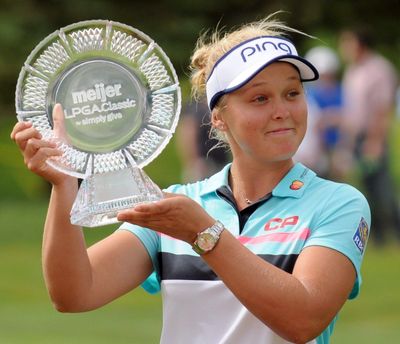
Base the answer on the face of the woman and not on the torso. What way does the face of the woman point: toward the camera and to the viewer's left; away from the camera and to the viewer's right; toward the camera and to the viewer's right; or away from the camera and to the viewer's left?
toward the camera and to the viewer's right

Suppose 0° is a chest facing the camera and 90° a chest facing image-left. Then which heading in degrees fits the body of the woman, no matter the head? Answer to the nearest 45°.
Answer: approximately 0°

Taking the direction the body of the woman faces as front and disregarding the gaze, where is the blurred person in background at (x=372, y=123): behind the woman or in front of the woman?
behind

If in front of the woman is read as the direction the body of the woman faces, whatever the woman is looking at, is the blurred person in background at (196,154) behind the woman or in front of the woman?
behind
